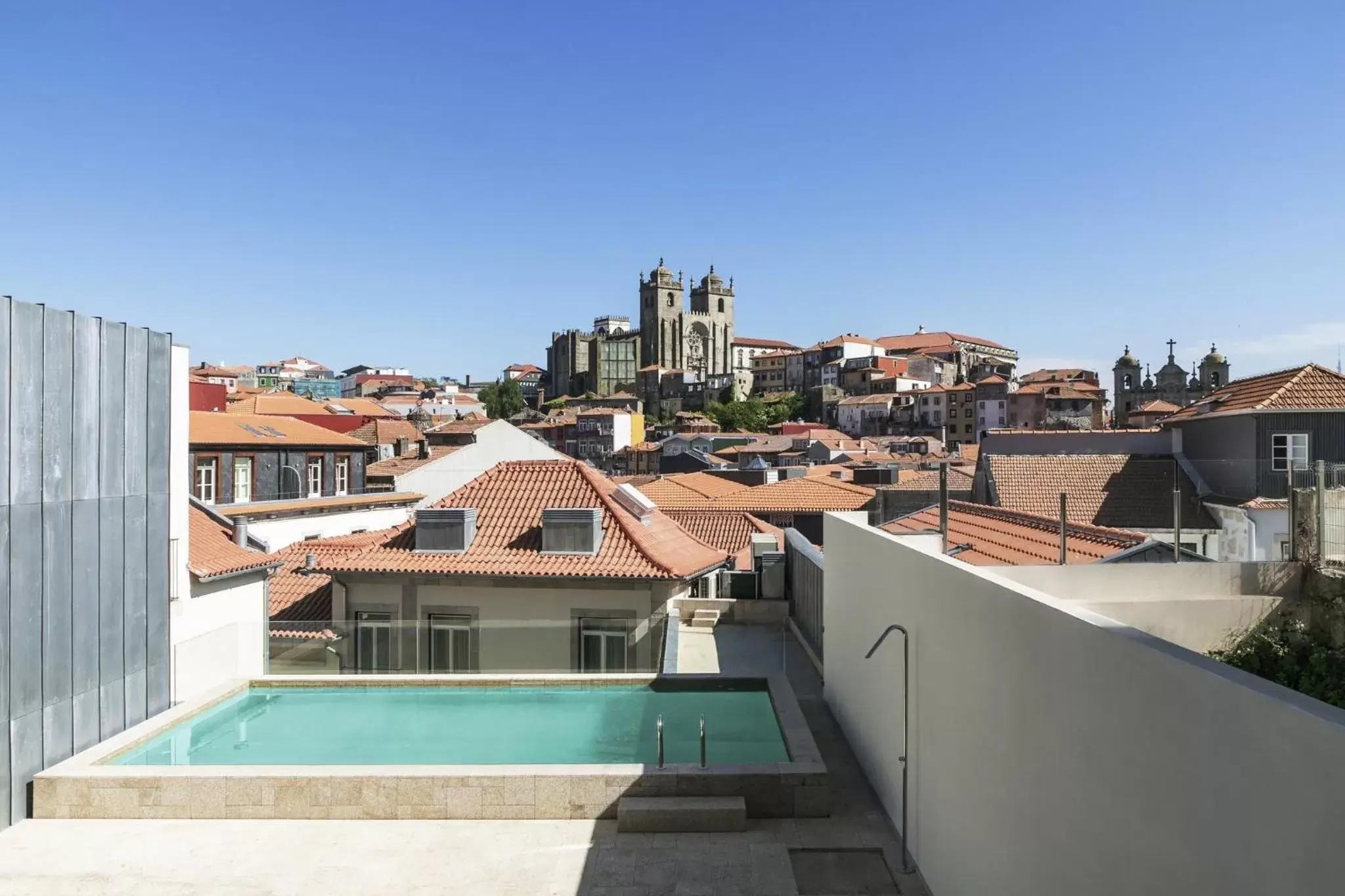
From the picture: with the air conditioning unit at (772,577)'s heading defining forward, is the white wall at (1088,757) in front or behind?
in front

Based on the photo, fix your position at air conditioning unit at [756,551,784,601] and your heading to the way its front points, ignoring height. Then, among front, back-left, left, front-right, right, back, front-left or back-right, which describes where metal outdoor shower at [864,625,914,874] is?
front

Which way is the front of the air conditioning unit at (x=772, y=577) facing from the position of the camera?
facing the viewer

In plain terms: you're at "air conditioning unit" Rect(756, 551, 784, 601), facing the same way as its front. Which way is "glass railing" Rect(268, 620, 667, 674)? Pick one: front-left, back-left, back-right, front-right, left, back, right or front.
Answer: front-right

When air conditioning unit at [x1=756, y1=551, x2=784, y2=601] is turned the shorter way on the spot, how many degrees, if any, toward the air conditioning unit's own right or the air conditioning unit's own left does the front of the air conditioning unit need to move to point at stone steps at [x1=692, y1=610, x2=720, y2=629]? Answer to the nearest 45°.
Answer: approximately 45° to the air conditioning unit's own right

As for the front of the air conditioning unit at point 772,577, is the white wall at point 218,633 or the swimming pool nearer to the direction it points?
the swimming pool

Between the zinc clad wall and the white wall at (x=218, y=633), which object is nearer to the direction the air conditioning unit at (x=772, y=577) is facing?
the zinc clad wall

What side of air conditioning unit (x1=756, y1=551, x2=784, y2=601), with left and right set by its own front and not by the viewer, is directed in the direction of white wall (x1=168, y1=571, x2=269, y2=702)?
right

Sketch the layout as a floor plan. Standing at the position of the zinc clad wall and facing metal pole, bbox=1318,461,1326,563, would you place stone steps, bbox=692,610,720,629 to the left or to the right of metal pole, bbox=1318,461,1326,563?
left

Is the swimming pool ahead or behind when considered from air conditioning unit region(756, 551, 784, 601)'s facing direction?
ahead
